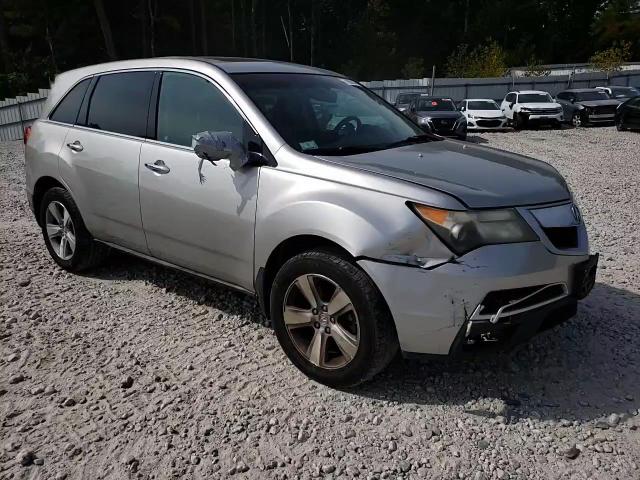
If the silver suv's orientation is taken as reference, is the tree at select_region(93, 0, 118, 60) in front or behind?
behind

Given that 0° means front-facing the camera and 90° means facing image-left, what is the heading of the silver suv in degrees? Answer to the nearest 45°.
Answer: approximately 315°

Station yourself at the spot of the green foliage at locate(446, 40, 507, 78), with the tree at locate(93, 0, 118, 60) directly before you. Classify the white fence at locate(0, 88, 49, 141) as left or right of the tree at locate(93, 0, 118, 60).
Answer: left

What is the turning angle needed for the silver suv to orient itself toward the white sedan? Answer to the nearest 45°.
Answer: approximately 135° to its left

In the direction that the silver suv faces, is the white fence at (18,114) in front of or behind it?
behind

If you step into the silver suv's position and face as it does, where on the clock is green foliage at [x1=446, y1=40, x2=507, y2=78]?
The green foliage is roughly at 8 o'clock from the silver suv.

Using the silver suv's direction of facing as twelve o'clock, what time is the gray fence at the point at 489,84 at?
The gray fence is roughly at 8 o'clock from the silver suv.
